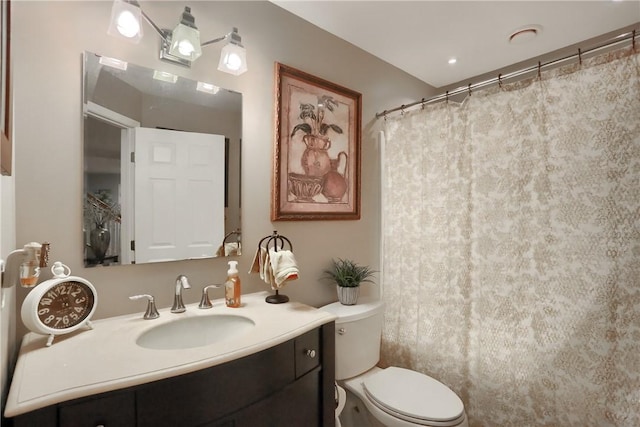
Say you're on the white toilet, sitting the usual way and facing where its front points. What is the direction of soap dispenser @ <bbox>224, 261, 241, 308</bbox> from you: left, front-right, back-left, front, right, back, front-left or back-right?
right

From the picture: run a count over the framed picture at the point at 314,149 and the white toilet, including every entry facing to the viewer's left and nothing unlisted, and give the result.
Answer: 0

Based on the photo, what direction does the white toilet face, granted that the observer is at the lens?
facing the viewer and to the right of the viewer

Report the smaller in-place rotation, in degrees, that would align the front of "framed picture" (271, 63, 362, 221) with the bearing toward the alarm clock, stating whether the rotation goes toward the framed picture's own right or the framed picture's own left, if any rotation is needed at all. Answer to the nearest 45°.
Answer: approximately 90° to the framed picture's own right

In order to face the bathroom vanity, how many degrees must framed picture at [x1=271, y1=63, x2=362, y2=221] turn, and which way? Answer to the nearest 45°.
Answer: approximately 45° to its right

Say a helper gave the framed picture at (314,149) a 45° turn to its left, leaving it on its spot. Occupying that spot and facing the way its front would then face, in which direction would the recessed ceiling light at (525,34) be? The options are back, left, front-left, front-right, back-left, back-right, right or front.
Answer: front

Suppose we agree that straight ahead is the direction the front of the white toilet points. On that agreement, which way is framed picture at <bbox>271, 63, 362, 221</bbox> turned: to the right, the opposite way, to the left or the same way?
the same way

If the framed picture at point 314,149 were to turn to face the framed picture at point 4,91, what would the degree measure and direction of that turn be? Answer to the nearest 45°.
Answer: approximately 90° to its right

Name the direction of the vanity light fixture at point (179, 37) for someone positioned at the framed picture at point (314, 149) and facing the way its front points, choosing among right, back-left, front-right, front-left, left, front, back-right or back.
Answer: right

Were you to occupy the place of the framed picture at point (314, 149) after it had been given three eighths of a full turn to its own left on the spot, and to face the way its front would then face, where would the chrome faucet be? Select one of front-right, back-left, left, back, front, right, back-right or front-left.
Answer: back-left

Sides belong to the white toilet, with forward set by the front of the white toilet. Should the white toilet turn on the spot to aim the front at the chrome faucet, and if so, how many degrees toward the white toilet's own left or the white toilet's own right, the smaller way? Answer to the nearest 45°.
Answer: approximately 90° to the white toilet's own right
